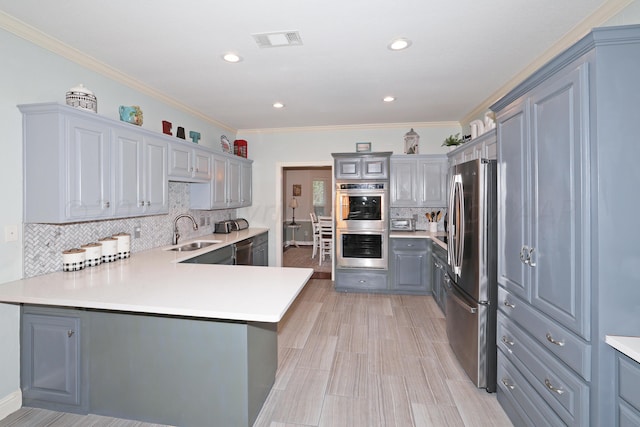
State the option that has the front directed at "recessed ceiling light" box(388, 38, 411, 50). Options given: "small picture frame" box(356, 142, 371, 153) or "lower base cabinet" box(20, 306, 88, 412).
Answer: the small picture frame

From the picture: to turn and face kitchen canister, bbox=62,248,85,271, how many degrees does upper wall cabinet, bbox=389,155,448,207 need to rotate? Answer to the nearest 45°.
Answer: approximately 45° to its right

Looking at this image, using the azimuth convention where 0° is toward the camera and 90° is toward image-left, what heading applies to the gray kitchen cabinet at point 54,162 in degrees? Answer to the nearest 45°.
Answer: approximately 315°

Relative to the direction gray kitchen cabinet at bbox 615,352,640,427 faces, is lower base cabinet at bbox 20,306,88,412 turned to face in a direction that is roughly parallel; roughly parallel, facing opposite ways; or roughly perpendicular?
roughly perpendicular

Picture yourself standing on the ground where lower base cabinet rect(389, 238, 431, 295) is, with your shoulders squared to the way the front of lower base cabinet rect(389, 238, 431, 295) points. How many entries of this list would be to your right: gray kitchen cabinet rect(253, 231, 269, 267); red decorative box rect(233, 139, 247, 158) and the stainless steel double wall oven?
3

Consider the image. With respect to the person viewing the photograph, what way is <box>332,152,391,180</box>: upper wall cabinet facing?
facing the viewer

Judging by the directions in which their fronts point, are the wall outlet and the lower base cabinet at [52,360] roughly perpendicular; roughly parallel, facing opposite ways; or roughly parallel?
roughly perpendicular

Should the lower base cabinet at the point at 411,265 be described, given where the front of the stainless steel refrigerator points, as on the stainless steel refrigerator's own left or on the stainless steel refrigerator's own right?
on the stainless steel refrigerator's own right

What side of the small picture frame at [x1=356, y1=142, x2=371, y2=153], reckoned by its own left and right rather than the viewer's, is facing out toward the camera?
front

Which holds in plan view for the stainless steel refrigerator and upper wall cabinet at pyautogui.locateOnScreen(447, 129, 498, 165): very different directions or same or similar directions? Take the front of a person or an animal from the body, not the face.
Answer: same or similar directions

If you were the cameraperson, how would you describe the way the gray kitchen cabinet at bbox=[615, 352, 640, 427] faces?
facing the viewer and to the left of the viewer

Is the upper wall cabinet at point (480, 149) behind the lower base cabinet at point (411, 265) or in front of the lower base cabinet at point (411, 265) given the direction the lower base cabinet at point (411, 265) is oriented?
in front

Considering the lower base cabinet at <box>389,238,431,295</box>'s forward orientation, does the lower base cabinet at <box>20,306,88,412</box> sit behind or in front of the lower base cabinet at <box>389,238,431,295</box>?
in front

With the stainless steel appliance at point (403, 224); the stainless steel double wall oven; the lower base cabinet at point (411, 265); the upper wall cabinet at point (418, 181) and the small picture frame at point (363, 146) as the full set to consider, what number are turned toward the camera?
5

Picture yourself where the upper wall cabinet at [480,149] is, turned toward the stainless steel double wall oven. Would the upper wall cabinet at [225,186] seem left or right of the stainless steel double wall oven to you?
left

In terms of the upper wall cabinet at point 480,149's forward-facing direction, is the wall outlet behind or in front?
in front

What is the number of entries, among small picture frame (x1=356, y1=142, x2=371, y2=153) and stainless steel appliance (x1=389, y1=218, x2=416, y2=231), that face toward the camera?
2
